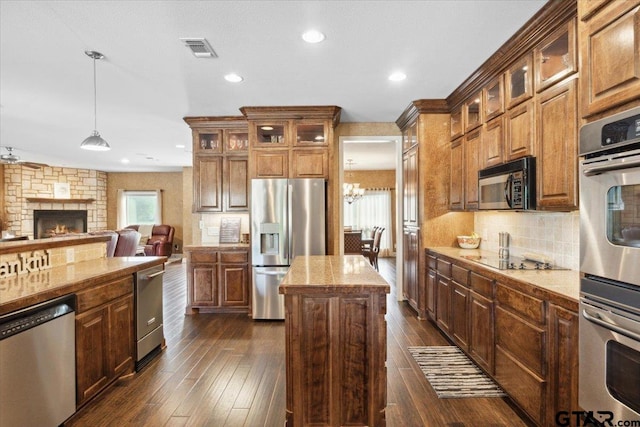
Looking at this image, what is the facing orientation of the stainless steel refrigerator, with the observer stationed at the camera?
facing the viewer

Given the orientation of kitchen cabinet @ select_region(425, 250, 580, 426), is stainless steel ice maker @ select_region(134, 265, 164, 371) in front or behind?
in front

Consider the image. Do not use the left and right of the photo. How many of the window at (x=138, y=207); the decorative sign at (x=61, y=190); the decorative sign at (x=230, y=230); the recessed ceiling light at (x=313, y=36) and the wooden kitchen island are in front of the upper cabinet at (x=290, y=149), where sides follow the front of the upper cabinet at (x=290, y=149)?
2

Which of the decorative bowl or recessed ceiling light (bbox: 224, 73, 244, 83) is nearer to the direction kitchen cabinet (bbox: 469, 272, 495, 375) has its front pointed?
the recessed ceiling light

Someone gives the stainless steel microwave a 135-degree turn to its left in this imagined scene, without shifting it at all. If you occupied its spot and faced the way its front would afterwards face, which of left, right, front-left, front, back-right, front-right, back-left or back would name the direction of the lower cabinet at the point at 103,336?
back-right

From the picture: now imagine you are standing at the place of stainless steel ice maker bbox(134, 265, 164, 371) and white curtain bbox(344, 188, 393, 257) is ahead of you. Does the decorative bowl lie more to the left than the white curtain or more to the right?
right

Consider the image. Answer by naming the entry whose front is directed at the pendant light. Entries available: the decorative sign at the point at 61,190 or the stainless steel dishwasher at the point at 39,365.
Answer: the decorative sign

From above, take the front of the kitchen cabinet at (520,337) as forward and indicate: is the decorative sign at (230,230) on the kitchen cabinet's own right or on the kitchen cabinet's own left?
on the kitchen cabinet's own right

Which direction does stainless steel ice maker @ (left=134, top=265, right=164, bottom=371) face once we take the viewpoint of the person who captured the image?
facing the viewer and to the right of the viewer

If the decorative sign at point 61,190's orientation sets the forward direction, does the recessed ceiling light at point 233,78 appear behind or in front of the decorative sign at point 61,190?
in front

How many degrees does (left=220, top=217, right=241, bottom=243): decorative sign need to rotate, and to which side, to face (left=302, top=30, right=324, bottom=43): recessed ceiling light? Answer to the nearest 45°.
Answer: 0° — it already faces it

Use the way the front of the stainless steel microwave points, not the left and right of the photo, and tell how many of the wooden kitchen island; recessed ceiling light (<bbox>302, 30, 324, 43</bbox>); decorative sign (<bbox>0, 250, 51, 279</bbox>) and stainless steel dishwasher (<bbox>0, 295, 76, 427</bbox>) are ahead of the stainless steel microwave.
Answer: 4

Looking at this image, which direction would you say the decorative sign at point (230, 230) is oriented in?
toward the camera

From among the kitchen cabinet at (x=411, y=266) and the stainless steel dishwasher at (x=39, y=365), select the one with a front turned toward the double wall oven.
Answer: the stainless steel dishwasher

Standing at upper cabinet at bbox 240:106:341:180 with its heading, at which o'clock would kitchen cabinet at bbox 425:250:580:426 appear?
The kitchen cabinet is roughly at 11 o'clock from the upper cabinet.

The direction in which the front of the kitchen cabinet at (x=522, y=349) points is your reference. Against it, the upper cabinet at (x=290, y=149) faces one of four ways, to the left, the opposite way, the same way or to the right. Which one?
to the left

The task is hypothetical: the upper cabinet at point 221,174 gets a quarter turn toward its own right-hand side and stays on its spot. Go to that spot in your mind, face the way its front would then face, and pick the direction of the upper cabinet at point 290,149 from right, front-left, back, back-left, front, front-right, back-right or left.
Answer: back-left
